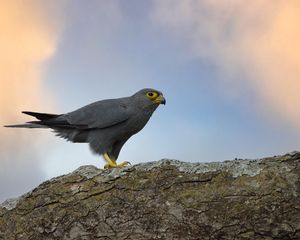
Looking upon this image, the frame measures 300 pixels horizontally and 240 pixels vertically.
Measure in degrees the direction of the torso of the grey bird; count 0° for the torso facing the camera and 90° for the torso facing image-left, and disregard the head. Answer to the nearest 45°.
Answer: approximately 270°
